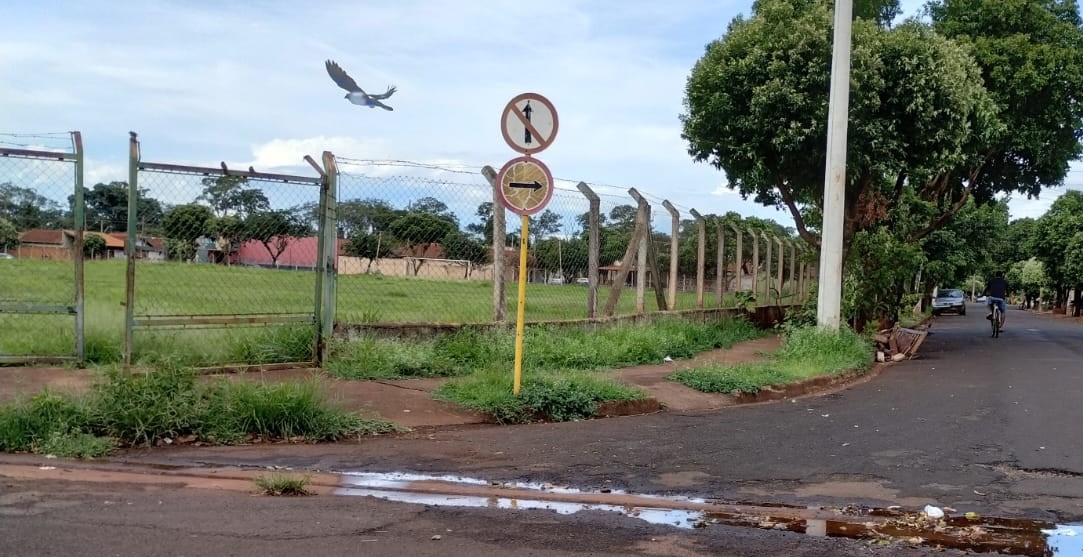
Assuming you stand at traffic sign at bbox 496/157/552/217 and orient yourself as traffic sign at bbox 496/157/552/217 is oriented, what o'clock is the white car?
The white car is roughly at 7 o'clock from the traffic sign.

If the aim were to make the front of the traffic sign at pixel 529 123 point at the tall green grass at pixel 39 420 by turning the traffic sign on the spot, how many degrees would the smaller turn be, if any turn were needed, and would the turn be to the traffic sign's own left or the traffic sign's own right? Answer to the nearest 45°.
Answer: approximately 45° to the traffic sign's own right

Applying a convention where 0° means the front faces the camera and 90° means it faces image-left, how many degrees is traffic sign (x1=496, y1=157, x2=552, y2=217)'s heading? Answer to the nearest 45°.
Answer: approximately 0°

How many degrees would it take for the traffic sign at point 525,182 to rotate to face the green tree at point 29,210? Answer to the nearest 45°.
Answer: approximately 90° to its right

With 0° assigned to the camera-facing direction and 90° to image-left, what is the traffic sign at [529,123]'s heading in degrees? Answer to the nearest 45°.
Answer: approximately 0°

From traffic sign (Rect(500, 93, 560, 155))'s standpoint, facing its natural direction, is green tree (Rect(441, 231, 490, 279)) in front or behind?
behind

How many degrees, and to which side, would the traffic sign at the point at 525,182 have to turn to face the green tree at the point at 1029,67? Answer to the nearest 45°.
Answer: approximately 135° to its left
